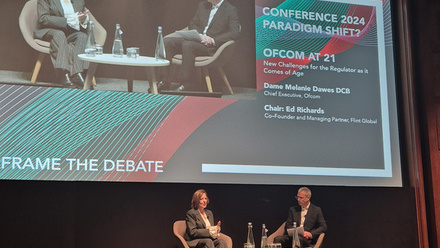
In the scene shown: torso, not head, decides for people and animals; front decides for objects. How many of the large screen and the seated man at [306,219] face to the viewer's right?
0

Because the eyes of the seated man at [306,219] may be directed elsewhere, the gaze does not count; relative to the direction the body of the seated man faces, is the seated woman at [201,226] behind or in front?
in front

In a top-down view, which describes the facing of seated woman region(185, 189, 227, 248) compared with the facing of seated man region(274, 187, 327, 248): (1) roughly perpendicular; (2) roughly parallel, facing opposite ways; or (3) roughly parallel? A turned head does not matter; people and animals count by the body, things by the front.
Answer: roughly perpendicular

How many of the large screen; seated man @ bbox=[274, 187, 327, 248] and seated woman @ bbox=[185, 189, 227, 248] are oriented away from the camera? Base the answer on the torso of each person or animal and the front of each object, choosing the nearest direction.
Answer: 0

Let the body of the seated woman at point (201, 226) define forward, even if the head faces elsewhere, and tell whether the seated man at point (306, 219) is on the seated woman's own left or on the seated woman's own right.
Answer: on the seated woman's own left

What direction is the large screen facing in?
toward the camera

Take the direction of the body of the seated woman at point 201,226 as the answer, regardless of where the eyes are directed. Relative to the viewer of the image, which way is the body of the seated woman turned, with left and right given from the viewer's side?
facing the viewer and to the right of the viewer

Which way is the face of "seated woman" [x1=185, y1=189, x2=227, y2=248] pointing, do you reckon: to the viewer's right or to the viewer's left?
to the viewer's right

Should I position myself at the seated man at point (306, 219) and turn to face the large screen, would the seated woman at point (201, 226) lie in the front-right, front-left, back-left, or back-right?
front-left
